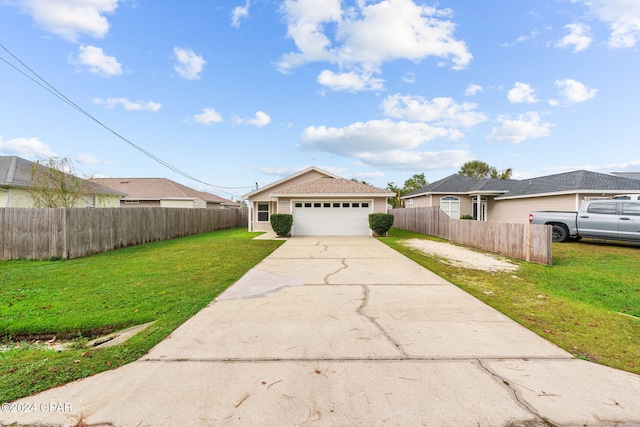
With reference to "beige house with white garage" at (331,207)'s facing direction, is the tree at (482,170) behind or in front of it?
behind

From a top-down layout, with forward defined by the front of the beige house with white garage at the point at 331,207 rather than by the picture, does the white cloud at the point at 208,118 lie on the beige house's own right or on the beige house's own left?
on the beige house's own right

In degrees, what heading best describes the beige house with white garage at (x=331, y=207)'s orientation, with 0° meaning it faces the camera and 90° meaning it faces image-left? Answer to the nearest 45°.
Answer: approximately 0°

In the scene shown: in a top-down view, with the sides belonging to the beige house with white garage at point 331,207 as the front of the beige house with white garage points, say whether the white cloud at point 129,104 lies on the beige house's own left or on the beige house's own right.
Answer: on the beige house's own right

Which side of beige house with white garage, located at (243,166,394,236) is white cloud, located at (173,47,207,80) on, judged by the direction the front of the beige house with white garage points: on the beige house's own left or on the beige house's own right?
on the beige house's own right

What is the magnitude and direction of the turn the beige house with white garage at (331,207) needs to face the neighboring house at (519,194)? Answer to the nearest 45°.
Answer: approximately 90° to its left

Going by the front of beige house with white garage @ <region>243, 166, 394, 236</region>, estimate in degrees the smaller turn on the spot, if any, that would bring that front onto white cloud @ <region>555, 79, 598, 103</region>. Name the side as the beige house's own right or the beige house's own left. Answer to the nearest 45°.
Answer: approximately 90° to the beige house's own left

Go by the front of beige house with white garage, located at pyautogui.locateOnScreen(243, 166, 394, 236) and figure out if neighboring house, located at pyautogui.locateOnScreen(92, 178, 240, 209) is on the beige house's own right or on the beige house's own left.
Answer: on the beige house's own right

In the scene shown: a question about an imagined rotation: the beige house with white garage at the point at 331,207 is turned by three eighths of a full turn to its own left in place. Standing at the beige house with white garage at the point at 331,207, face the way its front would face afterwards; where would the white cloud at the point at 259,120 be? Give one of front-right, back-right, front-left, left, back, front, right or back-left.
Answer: left
